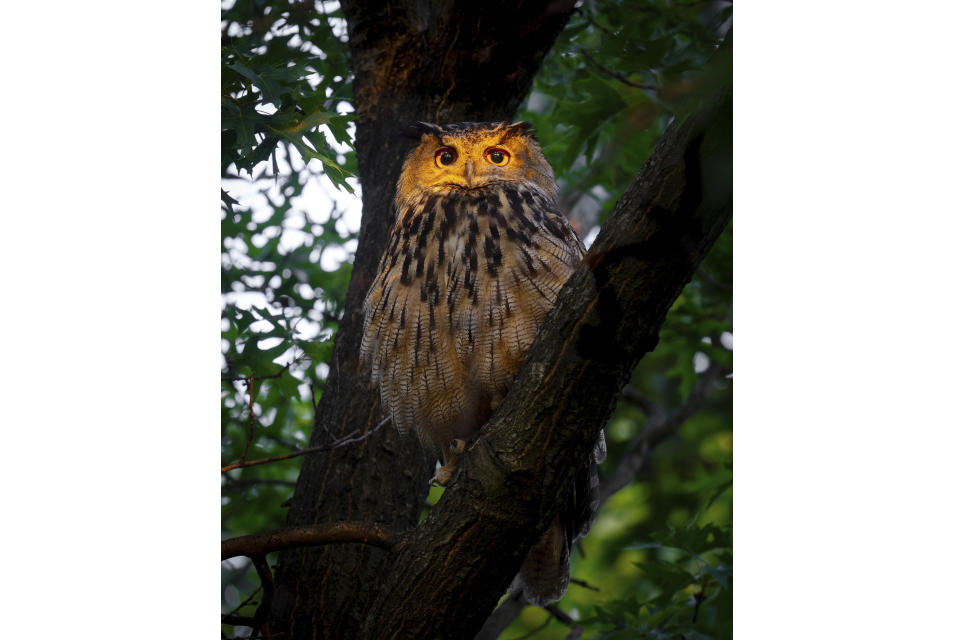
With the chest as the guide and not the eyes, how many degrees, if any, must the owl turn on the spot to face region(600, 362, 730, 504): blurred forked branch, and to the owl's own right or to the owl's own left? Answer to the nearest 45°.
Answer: approximately 135° to the owl's own left

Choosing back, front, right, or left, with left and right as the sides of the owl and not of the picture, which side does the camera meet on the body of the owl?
front

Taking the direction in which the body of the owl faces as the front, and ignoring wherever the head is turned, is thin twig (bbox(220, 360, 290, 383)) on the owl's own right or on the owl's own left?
on the owl's own right
